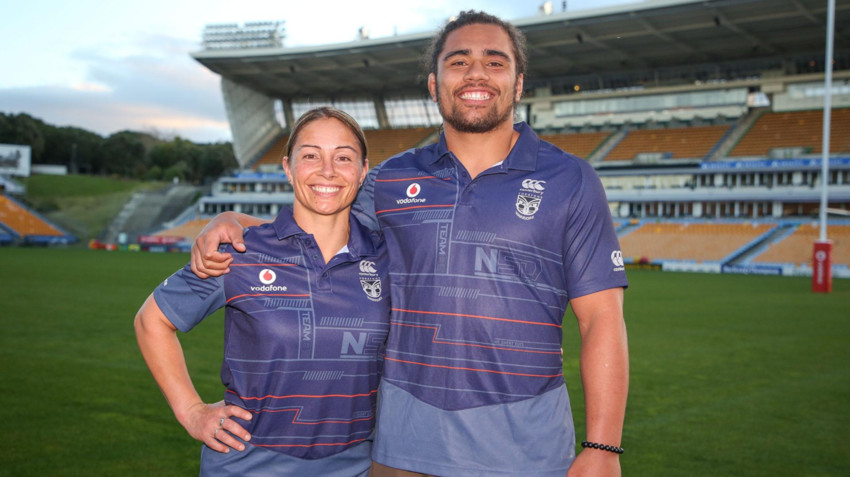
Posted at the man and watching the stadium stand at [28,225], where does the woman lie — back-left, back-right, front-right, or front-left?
front-left

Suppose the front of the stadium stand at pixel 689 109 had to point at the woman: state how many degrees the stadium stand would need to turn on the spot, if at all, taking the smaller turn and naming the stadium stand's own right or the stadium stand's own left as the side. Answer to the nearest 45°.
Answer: approximately 45° to the stadium stand's own left

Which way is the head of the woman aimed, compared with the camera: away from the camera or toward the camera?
toward the camera

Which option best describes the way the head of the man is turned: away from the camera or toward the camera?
toward the camera

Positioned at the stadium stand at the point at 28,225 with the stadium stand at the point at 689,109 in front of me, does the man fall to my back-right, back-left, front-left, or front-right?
front-right

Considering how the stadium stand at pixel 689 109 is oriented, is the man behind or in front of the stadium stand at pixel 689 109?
in front

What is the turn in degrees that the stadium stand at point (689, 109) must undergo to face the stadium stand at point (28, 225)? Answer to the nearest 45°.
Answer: approximately 45° to its right

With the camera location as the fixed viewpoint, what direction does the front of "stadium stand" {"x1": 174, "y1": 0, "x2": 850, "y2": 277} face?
facing the viewer and to the left of the viewer
